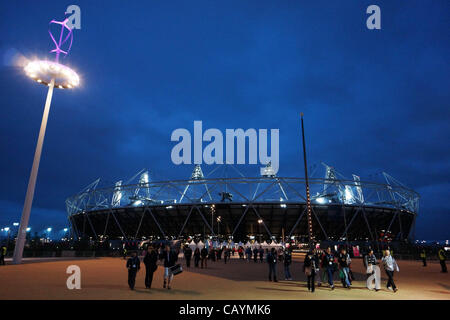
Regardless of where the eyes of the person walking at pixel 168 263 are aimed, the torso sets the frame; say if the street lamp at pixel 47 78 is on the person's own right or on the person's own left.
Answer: on the person's own right

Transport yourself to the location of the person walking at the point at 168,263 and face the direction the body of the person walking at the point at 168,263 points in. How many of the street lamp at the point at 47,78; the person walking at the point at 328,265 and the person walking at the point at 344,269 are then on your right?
1

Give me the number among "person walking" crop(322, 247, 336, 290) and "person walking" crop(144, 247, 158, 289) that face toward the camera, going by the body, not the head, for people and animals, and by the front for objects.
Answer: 2

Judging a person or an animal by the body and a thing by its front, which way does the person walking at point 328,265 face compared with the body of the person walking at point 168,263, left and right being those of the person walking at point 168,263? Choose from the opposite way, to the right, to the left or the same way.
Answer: the same way

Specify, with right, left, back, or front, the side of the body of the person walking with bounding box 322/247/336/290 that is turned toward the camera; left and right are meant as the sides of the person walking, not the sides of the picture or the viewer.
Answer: front

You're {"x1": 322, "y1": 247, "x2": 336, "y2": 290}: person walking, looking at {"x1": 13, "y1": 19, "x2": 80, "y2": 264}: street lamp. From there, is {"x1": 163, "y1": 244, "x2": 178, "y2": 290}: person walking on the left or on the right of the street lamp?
left

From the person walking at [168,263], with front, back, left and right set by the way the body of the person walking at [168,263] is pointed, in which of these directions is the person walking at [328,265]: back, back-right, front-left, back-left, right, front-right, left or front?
back-left

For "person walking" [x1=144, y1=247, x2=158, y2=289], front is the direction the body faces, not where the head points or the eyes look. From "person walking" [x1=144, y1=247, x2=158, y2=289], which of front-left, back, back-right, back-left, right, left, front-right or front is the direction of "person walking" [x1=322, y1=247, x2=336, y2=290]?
left

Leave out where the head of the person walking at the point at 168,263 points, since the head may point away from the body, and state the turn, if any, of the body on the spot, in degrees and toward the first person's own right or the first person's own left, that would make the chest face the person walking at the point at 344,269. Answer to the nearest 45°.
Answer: approximately 135° to the first person's own left
